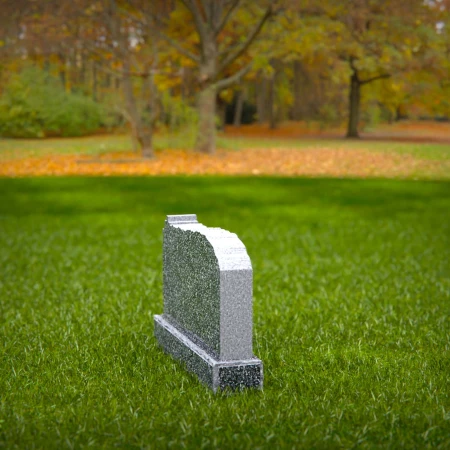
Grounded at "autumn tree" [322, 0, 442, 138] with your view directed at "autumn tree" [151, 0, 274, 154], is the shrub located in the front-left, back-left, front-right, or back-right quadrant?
front-right

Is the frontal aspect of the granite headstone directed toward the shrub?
no

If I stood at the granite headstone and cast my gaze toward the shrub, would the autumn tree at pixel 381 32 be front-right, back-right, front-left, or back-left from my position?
front-right

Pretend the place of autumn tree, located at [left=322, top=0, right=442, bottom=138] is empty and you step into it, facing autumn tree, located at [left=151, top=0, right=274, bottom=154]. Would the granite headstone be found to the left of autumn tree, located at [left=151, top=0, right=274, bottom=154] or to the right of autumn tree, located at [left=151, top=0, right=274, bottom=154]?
left

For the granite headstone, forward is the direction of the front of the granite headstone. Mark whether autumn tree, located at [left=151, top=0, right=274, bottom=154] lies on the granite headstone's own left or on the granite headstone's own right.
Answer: on the granite headstone's own right

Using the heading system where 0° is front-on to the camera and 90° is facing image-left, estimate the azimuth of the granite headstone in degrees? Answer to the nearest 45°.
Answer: approximately 90°

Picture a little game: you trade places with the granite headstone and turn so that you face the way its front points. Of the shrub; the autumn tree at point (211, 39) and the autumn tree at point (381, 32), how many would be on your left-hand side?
0

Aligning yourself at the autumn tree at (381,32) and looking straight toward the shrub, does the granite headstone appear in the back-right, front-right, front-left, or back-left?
front-left

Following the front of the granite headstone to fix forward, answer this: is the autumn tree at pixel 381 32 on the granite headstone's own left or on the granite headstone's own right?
on the granite headstone's own right
